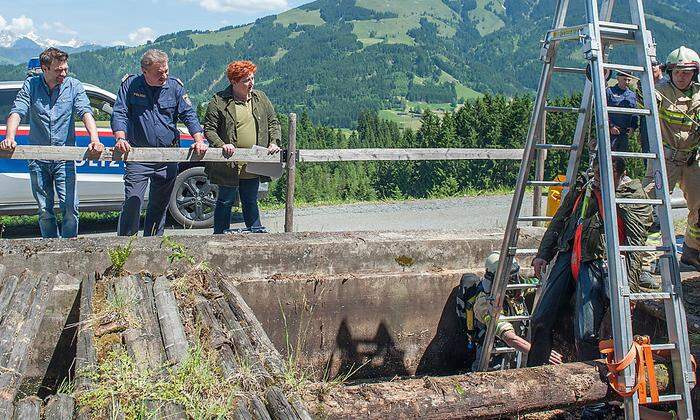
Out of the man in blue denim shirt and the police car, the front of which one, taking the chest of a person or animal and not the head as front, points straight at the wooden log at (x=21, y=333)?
the man in blue denim shirt

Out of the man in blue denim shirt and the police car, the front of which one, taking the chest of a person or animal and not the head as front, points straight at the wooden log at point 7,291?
the man in blue denim shirt

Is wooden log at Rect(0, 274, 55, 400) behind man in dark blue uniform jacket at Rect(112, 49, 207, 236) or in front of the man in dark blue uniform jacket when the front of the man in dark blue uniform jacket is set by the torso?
in front

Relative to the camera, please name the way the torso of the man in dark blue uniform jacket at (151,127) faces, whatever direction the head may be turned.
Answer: toward the camera

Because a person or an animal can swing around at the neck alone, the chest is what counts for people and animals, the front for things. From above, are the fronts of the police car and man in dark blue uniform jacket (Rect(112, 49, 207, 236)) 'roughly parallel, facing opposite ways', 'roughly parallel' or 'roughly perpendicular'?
roughly perpendicular

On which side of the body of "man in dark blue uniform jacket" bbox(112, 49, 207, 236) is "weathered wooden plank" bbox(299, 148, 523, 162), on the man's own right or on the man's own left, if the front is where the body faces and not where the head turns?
on the man's own left

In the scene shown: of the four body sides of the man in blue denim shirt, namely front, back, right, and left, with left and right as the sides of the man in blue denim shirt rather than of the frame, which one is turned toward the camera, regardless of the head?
front

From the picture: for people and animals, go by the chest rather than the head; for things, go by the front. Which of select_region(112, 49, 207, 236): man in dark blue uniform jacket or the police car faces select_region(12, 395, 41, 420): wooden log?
the man in dark blue uniform jacket

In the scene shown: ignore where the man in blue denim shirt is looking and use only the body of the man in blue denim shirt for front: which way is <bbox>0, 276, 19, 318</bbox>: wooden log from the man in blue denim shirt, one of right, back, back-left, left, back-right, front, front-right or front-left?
front

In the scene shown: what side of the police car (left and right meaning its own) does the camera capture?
right

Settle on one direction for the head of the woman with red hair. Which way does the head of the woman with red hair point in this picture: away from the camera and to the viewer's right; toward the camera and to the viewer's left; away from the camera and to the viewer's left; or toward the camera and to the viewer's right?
toward the camera and to the viewer's right

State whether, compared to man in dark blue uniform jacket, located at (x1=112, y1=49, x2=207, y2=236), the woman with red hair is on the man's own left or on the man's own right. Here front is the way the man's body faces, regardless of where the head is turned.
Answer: on the man's own left

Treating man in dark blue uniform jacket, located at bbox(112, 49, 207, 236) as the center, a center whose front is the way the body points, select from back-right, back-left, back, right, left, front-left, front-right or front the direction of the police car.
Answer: back

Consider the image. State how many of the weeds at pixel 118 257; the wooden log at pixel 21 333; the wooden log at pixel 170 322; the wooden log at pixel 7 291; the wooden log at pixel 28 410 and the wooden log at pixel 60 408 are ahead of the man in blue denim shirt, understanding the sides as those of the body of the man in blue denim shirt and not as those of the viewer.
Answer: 6
